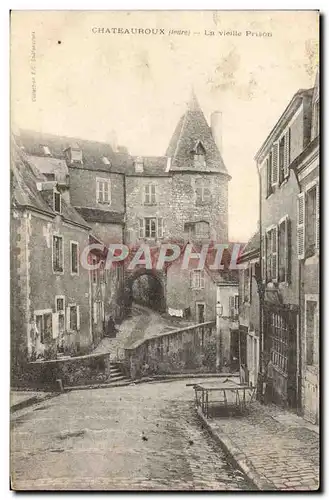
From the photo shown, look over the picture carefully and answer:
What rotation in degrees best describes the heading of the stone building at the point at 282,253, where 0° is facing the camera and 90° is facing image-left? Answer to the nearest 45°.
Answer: approximately 90°
